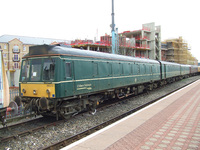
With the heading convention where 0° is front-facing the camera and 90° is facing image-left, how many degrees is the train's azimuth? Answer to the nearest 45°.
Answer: approximately 45°
